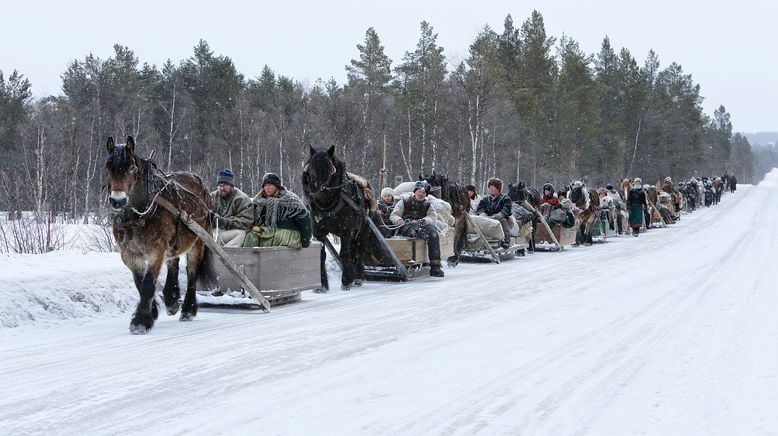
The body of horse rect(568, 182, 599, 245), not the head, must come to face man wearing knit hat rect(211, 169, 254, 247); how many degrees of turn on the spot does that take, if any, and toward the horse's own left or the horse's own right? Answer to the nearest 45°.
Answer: approximately 45° to the horse's own left

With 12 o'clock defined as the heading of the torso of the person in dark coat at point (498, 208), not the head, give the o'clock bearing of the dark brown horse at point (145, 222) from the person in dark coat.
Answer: The dark brown horse is roughly at 11 o'clock from the person in dark coat.

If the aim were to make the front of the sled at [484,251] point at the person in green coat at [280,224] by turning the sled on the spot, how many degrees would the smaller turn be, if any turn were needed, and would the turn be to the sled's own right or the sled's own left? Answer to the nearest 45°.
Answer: approximately 45° to the sled's own left

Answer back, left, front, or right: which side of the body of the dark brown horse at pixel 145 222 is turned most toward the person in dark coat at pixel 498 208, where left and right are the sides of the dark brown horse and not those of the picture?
back

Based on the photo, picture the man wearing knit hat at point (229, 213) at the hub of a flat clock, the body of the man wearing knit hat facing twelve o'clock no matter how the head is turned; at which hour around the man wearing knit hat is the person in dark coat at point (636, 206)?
The person in dark coat is roughly at 6 o'clock from the man wearing knit hat.

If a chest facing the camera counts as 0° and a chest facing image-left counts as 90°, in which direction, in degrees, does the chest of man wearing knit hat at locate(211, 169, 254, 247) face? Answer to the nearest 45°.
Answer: approximately 45°

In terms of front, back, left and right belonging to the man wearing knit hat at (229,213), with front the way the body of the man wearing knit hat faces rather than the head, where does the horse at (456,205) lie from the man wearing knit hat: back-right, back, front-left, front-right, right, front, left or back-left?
back

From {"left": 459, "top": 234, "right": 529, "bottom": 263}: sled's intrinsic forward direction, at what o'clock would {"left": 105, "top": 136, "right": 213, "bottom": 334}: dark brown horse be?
The dark brown horse is roughly at 11 o'clock from the sled.

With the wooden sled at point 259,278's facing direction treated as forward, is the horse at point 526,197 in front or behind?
behind

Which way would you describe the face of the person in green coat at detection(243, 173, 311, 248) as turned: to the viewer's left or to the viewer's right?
to the viewer's left

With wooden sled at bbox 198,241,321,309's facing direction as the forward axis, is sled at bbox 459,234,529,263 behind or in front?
behind

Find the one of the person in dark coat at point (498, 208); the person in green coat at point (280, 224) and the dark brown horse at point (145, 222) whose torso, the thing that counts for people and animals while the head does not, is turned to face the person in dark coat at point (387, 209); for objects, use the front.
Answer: the person in dark coat at point (498, 208)

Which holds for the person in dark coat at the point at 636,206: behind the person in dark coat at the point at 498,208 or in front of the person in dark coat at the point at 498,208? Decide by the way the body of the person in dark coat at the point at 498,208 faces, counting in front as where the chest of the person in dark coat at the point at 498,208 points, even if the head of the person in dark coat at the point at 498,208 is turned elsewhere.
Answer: behind

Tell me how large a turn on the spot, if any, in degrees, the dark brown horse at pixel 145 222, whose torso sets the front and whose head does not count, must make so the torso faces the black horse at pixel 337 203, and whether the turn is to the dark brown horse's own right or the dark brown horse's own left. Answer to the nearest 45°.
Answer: approximately 180°
